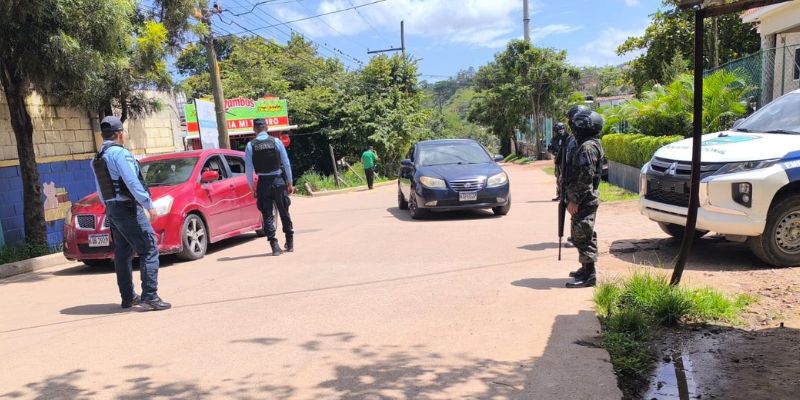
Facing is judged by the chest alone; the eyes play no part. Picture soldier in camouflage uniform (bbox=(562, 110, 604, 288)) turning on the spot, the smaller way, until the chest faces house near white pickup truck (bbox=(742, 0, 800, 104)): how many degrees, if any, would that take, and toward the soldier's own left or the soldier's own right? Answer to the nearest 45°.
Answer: approximately 135° to the soldier's own right

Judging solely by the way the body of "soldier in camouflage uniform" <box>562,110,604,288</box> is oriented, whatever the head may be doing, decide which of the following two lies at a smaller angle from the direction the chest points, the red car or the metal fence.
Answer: the red car

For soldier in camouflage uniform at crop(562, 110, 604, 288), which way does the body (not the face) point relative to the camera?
to the viewer's left

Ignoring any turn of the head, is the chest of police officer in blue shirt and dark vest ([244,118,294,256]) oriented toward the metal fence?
no

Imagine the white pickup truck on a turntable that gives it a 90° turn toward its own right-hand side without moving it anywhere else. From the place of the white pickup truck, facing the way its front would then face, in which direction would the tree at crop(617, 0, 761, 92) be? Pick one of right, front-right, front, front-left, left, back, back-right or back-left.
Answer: front-right

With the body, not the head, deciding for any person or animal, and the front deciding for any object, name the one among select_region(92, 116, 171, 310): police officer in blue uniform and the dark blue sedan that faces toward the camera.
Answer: the dark blue sedan

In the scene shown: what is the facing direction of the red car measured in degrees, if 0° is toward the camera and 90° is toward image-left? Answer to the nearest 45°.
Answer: approximately 45°

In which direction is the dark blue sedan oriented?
toward the camera

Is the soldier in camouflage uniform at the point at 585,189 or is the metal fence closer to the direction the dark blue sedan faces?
the soldier in camouflage uniform

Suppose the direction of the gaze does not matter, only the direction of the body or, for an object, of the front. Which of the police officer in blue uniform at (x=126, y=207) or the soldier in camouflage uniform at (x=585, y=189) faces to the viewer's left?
the soldier in camouflage uniform

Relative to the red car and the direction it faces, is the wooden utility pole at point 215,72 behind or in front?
behind

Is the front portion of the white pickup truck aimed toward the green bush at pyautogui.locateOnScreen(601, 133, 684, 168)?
no

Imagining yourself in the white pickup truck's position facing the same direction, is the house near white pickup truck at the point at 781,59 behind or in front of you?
behind
